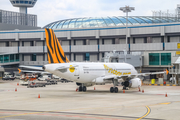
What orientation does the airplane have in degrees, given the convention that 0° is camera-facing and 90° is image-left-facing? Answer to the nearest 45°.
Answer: approximately 225°
